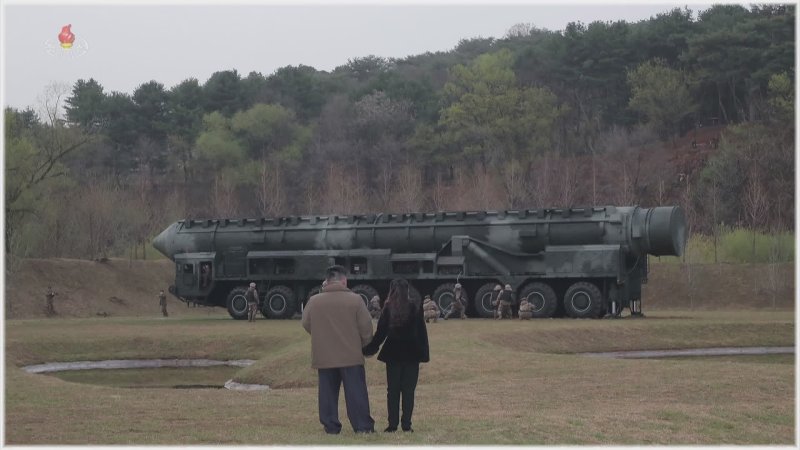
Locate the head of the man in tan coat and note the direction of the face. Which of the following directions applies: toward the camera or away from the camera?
away from the camera

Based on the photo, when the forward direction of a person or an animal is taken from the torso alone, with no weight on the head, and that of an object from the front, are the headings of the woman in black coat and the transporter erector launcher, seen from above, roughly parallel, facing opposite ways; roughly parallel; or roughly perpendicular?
roughly perpendicular

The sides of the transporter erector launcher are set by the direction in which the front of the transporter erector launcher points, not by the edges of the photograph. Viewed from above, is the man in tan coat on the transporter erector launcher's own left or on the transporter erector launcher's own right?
on the transporter erector launcher's own left

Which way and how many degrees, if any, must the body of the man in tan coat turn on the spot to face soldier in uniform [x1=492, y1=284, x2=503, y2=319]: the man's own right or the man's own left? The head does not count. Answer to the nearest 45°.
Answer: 0° — they already face them

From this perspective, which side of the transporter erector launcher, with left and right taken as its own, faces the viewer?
left

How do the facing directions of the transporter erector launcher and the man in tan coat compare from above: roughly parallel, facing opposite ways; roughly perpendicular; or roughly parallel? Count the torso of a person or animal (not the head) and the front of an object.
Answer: roughly perpendicular

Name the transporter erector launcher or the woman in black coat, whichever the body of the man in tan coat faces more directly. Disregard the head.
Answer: the transporter erector launcher

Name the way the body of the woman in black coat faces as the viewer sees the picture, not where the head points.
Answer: away from the camera

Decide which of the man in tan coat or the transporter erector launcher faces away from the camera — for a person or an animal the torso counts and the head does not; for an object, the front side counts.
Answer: the man in tan coat

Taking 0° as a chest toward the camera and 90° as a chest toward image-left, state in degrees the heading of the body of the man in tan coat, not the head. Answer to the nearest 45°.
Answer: approximately 180°
